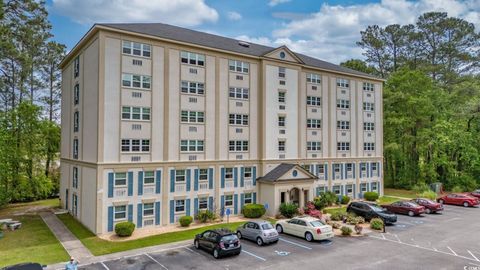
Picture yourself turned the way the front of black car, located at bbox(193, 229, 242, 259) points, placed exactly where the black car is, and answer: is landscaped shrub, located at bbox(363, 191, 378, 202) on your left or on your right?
on your right

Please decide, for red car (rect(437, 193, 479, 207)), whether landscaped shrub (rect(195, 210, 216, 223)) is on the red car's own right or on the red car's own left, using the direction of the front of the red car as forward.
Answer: on the red car's own left

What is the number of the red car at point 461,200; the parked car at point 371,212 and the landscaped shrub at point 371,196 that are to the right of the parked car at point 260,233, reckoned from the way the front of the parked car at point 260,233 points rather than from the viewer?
3

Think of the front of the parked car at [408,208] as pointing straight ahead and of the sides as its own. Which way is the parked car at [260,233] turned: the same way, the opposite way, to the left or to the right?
the same way

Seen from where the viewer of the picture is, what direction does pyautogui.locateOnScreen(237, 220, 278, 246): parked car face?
facing away from the viewer and to the left of the viewer

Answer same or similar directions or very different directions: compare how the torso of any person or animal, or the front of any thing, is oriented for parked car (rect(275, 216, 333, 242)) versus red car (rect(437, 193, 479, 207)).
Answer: same or similar directions

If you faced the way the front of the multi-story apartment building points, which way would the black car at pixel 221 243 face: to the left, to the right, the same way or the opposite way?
the opposite way

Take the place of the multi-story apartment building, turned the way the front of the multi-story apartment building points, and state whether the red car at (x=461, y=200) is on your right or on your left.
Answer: on your left

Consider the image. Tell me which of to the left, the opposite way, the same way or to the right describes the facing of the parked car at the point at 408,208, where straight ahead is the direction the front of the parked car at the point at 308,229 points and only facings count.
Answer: the same way

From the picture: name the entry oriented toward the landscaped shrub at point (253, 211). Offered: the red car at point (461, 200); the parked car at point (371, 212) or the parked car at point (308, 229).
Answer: the parked car at point (308, 229)

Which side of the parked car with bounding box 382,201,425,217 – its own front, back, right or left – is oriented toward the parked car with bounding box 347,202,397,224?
left
